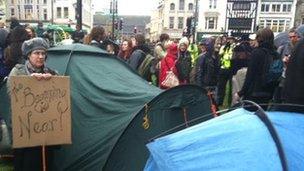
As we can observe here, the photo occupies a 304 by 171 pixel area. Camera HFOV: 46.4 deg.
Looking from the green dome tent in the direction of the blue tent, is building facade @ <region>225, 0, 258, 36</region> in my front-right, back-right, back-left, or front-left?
back-left

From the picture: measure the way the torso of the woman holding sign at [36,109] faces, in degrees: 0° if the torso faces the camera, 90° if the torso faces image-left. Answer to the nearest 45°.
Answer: approximately 315°

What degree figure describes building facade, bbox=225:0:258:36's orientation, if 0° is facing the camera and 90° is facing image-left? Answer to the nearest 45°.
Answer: approximately 0°

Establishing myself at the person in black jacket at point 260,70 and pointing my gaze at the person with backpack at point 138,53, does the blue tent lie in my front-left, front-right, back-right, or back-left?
back-left

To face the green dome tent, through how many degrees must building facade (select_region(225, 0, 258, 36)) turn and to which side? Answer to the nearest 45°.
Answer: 0° — it already faces it

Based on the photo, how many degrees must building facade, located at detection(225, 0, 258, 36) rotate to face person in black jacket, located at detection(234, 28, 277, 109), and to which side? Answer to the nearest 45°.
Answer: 0° — it already faces them

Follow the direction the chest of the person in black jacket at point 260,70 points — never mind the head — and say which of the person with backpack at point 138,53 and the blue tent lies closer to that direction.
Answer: the person with backpack

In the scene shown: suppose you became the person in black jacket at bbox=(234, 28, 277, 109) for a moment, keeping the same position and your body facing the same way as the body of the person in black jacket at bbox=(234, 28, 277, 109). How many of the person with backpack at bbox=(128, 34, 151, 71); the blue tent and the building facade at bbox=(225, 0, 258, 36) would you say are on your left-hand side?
1

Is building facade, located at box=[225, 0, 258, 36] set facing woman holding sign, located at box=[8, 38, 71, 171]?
yes

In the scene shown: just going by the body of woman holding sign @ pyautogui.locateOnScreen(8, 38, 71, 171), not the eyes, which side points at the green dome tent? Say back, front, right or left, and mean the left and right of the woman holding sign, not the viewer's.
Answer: left

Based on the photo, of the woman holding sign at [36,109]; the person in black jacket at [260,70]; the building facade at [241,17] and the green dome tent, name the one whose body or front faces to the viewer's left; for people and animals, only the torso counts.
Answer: the person in black jacket
